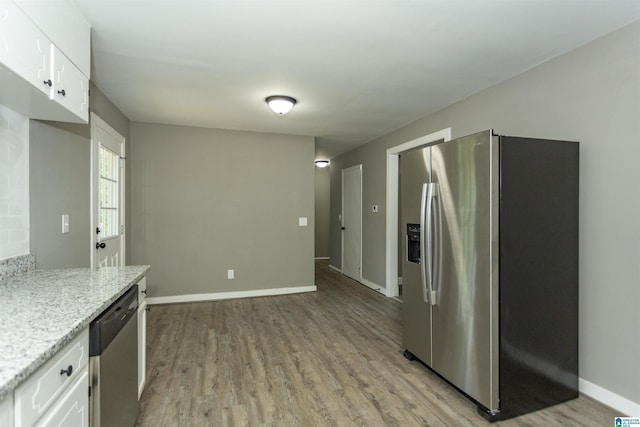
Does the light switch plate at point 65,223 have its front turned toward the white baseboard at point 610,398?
yes

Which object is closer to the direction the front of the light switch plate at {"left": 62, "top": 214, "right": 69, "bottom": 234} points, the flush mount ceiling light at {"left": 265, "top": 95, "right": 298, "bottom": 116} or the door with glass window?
the flush mount ceiling light

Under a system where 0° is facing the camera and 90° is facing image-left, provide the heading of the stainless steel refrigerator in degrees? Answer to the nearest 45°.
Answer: approximately 45°

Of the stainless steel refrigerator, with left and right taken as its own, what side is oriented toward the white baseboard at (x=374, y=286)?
right

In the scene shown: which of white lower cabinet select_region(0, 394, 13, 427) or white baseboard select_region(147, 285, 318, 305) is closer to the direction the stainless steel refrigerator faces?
the white lower cabinet

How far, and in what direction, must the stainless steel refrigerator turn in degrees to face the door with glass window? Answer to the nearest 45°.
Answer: approximately 45° to its right

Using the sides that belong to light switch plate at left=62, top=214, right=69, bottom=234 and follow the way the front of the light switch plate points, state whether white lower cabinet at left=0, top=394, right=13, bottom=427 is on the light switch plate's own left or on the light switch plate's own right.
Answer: on the light switch plate's own right

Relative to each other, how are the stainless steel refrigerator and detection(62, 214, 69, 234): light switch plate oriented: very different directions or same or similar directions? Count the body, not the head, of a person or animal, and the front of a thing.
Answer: very different directions

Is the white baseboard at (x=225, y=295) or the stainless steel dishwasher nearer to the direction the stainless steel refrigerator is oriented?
the stainless steel dishwasher
